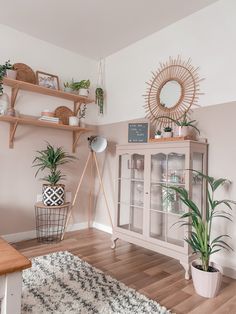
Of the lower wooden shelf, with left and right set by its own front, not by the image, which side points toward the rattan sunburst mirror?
front

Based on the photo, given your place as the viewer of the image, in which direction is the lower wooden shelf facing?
facing the viewer and to the right of the viewer

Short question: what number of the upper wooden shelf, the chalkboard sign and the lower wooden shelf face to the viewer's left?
0

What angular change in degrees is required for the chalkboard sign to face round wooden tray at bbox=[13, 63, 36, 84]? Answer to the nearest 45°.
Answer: approximately 90° to its right

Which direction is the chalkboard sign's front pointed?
toward the camera

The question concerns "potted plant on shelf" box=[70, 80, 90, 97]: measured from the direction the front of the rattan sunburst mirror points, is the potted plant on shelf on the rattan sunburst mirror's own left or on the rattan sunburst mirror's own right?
on the rattan sunburst mirror's own right

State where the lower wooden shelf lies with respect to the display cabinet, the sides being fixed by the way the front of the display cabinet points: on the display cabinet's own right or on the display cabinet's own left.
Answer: on the display cabinet's own right

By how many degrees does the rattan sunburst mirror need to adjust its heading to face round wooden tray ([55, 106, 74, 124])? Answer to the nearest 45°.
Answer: approximately 45° to its right

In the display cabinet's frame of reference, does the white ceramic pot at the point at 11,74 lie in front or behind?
in front

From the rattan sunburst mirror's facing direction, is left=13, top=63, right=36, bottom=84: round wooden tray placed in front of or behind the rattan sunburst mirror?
in front

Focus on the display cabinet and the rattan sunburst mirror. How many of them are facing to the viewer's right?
0

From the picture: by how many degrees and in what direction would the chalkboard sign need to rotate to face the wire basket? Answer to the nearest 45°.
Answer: approximately 90° to its right

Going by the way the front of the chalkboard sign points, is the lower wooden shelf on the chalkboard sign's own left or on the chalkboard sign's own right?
on the chalkboard sign's own right
